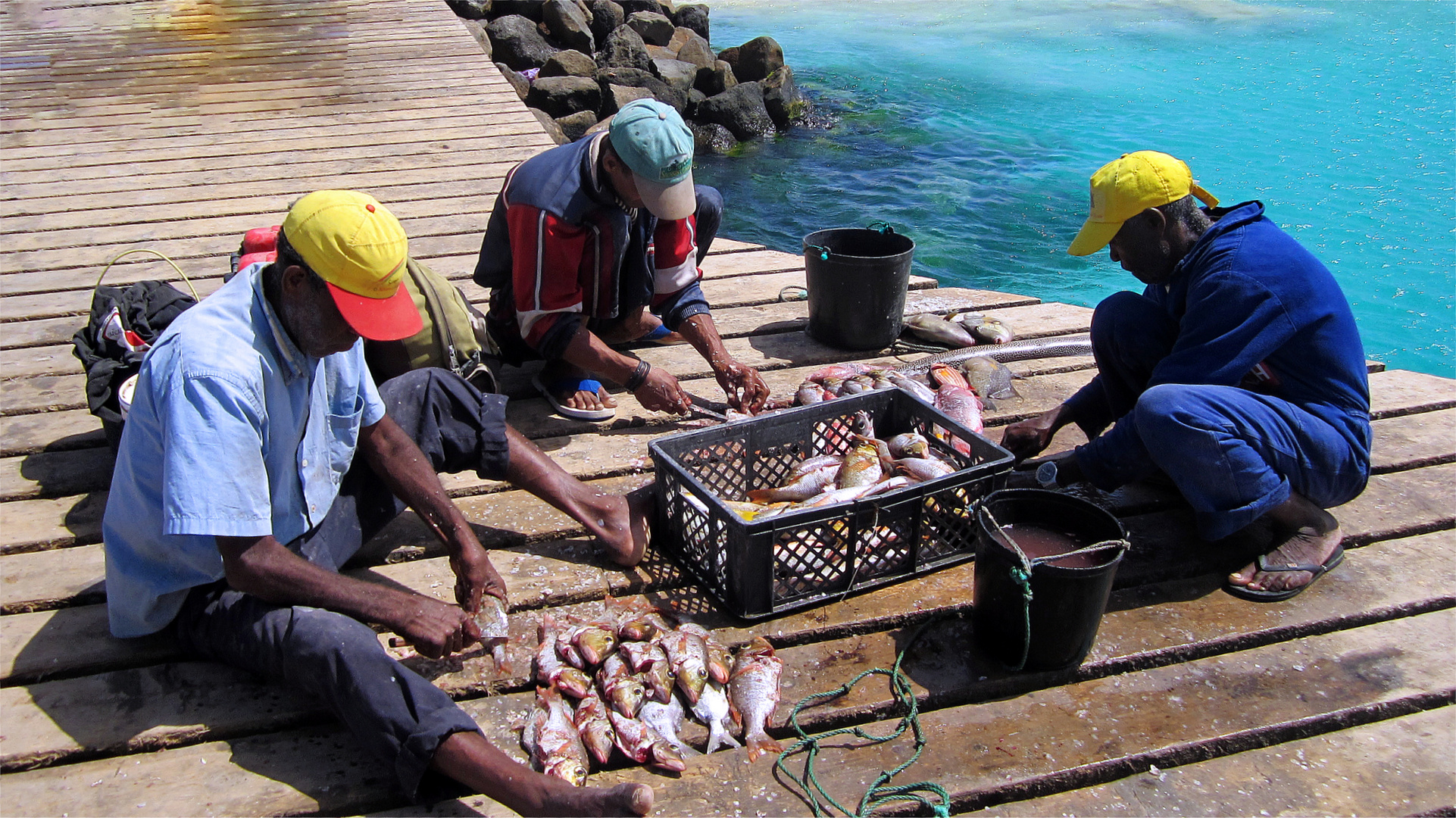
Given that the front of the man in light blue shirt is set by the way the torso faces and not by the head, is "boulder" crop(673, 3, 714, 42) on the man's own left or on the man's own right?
on the man's own left

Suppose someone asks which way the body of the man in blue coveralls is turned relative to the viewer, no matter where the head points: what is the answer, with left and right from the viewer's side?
facing to the left of the viewer

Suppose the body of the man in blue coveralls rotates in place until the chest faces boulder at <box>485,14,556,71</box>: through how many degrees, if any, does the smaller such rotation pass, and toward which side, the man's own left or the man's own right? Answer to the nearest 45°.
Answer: approximately 45° to the man's own right

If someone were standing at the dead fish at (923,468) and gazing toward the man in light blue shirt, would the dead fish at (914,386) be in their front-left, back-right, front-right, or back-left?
back-right

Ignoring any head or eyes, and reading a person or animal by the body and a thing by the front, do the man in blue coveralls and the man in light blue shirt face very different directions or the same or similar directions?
very different directions

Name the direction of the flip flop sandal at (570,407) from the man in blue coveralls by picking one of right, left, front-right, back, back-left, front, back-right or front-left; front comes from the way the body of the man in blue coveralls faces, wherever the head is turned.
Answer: front

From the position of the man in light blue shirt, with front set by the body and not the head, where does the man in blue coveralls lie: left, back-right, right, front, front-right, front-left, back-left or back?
front-left

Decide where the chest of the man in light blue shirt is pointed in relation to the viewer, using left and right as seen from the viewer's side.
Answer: facing the viewer and to the right of the viewer

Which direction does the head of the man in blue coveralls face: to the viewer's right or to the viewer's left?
to the viewer's left

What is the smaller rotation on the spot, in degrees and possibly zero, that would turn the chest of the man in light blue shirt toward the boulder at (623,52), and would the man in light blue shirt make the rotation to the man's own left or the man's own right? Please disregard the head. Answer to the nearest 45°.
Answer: approximately 135° to the man's own left

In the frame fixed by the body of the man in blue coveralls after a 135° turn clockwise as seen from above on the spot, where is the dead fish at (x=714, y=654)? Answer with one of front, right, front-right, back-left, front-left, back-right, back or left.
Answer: back

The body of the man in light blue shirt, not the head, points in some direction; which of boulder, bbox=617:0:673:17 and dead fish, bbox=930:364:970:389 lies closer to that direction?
the dead fish
